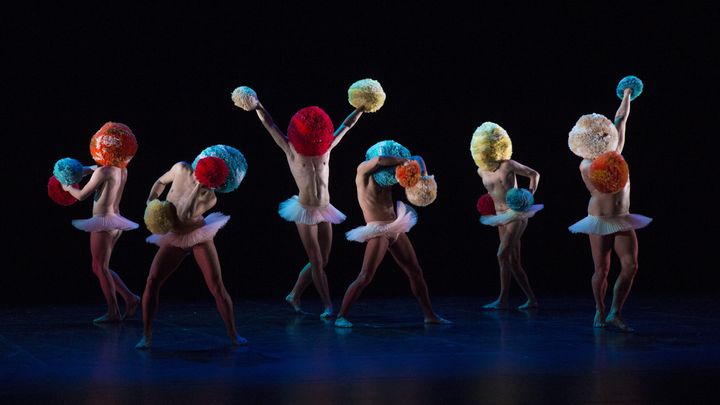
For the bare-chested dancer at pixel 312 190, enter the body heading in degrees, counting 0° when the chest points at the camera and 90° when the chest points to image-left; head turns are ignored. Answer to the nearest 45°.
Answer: approximately 0°

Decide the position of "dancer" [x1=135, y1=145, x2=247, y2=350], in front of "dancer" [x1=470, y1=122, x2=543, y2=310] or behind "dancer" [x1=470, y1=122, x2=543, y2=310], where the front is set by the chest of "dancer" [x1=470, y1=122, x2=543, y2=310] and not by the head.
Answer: in front

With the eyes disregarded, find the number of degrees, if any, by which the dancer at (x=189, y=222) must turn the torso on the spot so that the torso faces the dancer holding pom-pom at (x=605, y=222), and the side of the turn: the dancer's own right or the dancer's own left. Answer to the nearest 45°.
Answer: approximately 90° to the dancer's own left

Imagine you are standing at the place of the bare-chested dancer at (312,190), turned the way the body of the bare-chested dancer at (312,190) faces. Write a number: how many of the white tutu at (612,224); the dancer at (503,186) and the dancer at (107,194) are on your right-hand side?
1

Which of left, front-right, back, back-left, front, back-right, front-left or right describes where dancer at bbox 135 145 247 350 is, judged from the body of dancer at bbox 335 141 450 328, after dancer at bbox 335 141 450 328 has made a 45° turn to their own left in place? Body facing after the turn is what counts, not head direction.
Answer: back-right

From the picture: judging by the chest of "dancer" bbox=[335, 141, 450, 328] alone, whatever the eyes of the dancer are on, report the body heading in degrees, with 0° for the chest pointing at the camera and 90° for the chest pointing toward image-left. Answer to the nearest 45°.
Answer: approximately 315°

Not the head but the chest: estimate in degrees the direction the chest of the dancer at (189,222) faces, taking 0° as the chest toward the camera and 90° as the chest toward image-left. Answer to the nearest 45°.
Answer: approximately 0°

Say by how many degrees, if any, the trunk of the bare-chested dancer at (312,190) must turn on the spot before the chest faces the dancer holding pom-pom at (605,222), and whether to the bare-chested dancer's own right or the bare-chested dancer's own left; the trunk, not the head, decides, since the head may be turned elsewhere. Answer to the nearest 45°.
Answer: approximately 45° to the bare-chested dancer's own left

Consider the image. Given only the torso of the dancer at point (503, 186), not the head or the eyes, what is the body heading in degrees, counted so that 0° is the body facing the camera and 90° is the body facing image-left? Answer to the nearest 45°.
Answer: approximately 45°
